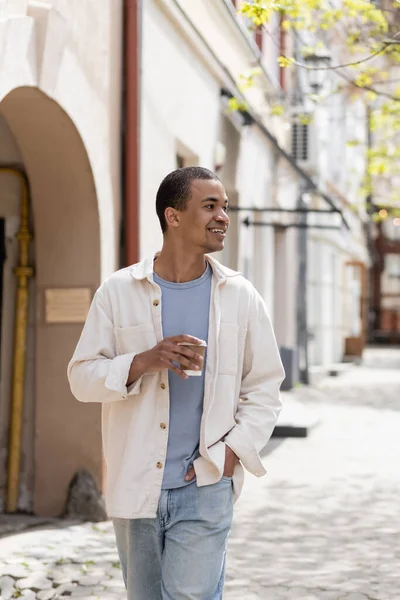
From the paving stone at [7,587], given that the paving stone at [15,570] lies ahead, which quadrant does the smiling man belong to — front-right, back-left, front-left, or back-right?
back-right

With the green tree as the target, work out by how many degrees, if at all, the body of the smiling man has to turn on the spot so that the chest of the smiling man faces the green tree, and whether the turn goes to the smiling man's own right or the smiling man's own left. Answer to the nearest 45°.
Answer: approximately 180°

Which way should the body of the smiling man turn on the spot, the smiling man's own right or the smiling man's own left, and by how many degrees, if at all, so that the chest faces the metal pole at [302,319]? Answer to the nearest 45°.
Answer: approximately 180°

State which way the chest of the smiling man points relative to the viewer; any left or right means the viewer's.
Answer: facing the viewer

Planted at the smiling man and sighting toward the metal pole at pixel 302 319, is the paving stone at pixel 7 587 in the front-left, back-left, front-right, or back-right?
front-left

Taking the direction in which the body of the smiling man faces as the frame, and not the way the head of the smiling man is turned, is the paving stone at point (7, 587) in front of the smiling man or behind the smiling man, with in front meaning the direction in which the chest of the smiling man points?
behind

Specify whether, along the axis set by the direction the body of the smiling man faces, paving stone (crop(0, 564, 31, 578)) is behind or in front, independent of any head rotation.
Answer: behind
